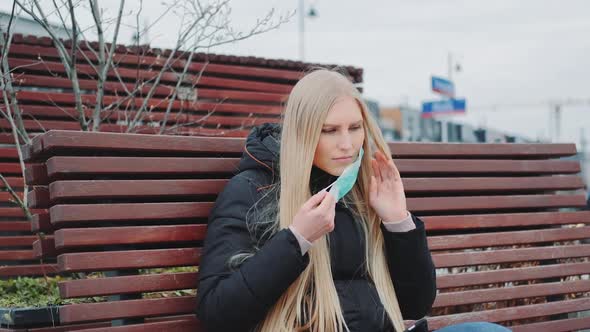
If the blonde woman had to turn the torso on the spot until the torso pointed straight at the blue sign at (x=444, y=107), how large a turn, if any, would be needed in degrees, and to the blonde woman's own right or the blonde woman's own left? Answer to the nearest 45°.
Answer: approximately 135° to the blonde woman's own left

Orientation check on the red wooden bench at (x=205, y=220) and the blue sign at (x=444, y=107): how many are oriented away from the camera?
0

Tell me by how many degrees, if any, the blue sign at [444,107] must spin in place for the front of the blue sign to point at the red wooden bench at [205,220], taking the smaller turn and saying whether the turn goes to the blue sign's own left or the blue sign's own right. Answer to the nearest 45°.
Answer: approximately 45° to the blue sign's own left

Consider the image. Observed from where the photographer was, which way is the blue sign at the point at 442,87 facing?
facing the viewer and to the right of the viewer

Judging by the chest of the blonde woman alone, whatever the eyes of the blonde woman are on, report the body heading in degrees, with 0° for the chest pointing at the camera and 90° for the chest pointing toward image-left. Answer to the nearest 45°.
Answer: approximately 315°

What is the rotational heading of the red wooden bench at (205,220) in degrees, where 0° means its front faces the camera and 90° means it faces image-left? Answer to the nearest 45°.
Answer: approximately 315°

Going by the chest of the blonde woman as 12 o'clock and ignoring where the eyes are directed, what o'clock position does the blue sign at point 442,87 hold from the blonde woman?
The blue sign is roughly at 8 o'clock from the blonde woman.

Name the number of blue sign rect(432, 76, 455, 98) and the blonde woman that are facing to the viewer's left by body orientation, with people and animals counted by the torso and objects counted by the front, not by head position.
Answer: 0
